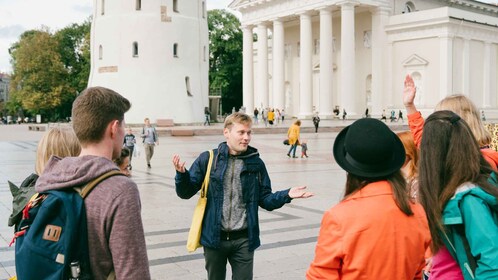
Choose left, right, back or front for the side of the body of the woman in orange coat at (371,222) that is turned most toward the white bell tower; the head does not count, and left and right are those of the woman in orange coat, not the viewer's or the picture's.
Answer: front

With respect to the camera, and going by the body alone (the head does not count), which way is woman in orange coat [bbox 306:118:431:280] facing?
away from the camera
